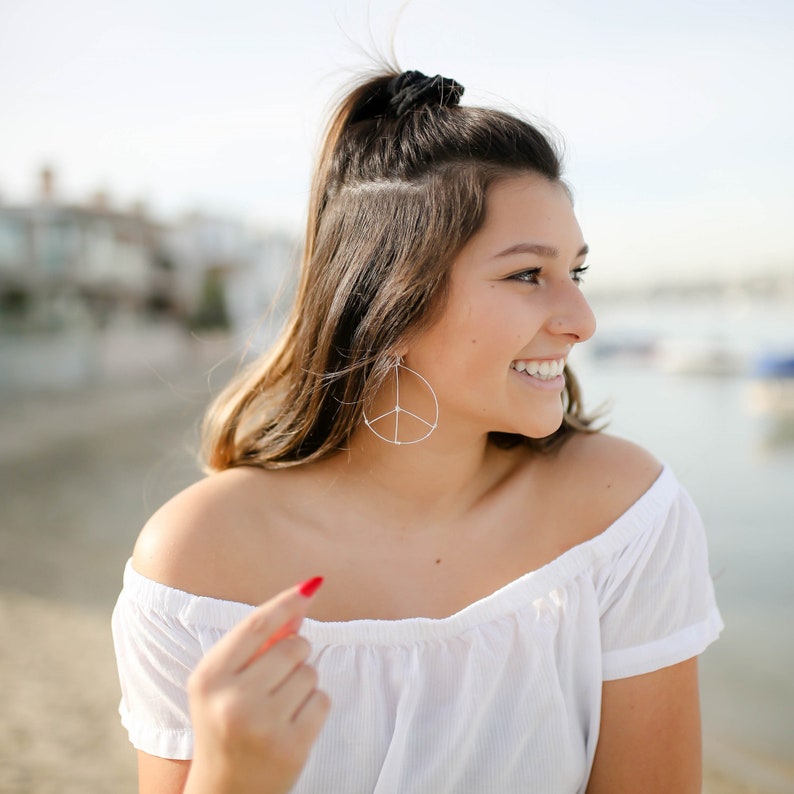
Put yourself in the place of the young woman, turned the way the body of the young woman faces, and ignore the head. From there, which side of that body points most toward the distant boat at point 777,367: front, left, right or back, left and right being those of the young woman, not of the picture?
back

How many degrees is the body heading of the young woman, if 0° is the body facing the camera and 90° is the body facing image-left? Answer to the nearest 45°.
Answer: approximately 0°

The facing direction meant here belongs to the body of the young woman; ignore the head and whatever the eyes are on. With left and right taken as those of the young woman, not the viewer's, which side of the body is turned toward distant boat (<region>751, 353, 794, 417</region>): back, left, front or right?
back

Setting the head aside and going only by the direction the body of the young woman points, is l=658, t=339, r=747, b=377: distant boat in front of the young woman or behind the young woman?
behind
